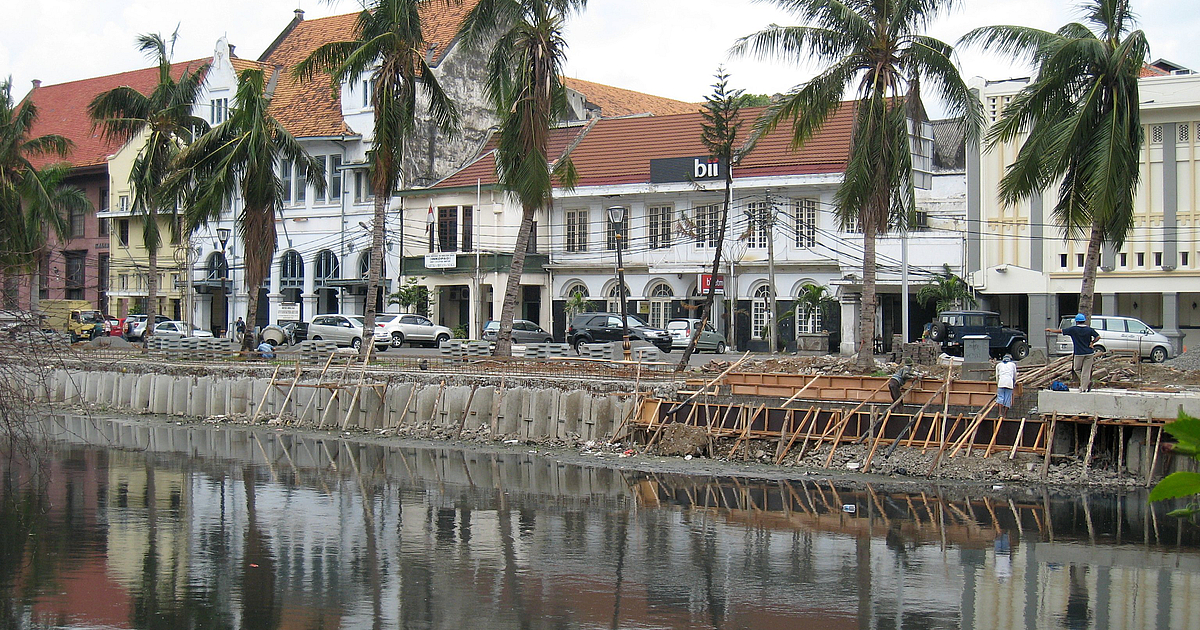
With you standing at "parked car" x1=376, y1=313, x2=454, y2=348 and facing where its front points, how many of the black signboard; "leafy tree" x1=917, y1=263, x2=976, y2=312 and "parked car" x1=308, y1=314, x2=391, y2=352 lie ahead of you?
2

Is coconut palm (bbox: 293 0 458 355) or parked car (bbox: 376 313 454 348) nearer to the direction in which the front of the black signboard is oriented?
the coconut palm

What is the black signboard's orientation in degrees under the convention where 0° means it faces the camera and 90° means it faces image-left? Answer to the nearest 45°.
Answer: approximately 0°

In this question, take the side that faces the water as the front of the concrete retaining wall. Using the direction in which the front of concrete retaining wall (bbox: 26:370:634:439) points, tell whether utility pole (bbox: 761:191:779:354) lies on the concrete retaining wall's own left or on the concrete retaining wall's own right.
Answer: on the concrete retaining wall's own left

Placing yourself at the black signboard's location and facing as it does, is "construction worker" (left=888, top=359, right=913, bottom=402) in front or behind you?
in front

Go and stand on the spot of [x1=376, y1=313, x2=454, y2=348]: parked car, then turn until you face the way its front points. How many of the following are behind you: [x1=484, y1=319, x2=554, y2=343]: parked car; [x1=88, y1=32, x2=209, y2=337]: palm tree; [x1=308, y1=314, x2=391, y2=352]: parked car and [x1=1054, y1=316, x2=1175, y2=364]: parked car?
2

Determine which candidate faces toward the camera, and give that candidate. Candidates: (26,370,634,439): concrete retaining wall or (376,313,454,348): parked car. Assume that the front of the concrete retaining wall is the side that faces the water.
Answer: the concrete retaining wall

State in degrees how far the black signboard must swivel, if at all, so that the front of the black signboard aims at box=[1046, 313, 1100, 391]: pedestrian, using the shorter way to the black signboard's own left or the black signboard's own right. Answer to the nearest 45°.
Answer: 0° — it already faces them

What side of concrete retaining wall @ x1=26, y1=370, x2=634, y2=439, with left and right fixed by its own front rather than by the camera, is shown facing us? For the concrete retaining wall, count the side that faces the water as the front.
front

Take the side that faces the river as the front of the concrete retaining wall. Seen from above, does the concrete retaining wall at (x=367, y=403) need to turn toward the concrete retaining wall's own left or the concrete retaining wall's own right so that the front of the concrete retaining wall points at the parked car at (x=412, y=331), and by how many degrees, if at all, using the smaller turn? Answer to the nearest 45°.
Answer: approximately 180°

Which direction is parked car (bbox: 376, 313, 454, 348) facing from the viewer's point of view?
to the viewer's right

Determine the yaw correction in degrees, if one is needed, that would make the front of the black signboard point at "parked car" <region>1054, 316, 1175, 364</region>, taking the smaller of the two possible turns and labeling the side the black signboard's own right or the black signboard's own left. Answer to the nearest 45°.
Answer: approximately 45° to the black signboard's own left

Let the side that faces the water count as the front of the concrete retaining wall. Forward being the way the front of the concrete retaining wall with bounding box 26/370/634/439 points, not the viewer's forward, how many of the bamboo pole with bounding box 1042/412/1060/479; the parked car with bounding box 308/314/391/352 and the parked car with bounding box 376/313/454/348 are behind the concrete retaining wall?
2

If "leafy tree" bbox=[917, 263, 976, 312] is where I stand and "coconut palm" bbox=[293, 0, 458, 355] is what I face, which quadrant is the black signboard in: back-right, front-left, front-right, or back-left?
front-right

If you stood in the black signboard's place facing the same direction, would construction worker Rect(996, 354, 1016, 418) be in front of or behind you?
in front

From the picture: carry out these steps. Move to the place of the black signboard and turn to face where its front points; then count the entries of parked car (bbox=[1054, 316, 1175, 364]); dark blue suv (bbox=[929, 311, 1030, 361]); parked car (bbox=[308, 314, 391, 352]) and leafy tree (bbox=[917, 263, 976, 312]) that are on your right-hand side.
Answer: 1
